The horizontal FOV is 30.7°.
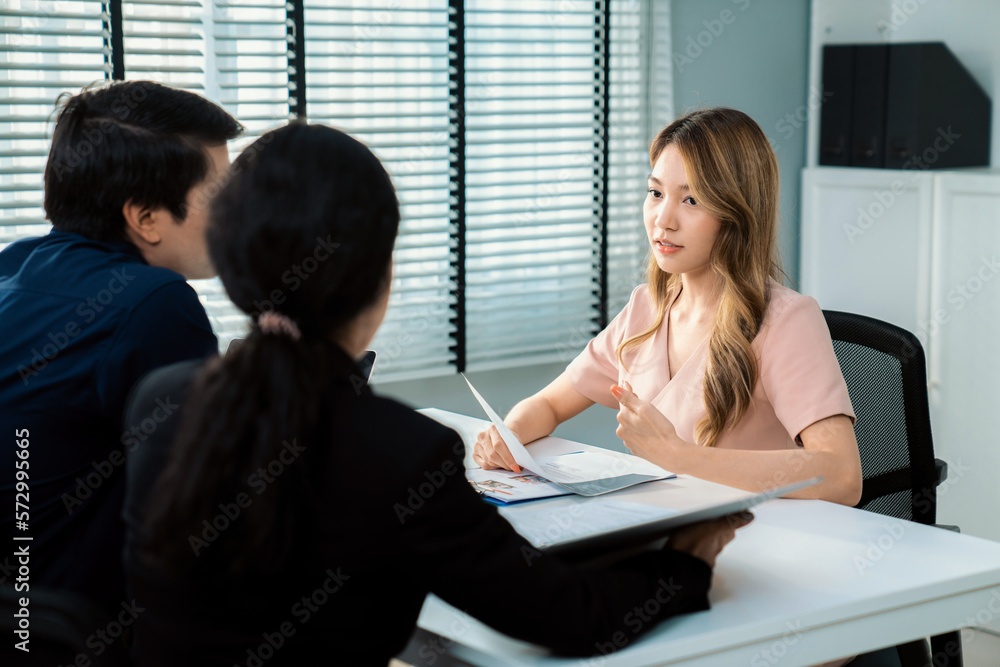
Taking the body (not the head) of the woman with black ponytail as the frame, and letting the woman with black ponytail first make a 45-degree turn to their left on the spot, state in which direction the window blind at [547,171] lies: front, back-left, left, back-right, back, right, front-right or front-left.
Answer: front

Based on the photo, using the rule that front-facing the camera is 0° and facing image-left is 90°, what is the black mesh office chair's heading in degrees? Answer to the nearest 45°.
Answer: approximately 45°

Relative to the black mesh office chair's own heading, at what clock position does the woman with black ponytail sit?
The woman with black ponytail is roughly at 11 o'clock from the black mesh office chair.

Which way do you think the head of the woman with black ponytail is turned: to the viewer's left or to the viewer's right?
to the viewer's right

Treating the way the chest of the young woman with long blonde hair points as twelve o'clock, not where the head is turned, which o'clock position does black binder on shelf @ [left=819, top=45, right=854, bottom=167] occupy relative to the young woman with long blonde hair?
The black binder on shelf is roughly at 5 o'clock from the young woman with long blonde hair.

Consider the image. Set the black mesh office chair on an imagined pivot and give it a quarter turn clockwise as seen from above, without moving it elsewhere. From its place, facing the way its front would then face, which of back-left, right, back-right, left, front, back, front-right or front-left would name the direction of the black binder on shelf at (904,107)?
front-right

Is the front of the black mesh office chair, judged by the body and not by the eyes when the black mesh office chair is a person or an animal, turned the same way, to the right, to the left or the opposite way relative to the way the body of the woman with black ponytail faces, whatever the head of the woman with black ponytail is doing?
the opposite way

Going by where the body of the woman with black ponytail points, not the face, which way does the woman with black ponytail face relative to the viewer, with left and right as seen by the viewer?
facing away from the viewer and to the right of the viewer

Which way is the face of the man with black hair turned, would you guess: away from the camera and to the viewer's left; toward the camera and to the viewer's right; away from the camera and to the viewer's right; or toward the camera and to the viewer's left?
away from the camera and to the viewer's right

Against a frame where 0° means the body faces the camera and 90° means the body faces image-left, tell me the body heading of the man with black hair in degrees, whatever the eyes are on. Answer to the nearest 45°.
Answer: approximately 225°

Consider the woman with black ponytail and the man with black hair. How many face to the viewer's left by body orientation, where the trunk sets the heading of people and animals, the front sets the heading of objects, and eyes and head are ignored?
0
